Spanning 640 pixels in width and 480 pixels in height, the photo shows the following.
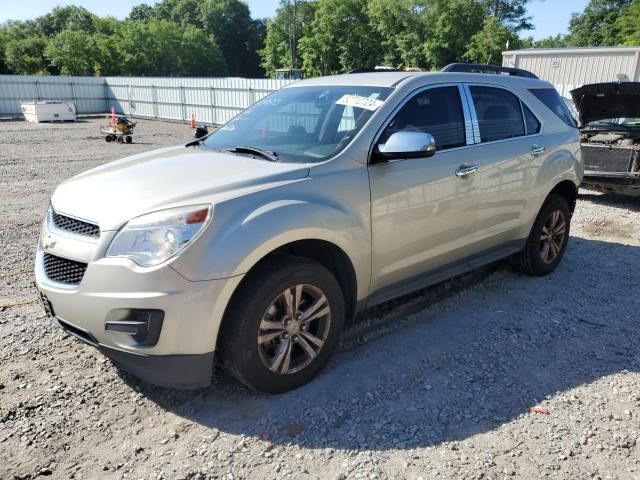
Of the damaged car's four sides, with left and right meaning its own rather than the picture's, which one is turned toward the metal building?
back

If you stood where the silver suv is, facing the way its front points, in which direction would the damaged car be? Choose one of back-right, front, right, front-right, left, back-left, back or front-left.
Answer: back

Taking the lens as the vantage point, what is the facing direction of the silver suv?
facing the viewer and to the left of the viewer

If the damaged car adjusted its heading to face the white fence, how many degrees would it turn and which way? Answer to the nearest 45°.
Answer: approximately 135° to its right

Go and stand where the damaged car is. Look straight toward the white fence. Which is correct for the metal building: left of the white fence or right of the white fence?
right

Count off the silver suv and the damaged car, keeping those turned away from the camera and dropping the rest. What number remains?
0

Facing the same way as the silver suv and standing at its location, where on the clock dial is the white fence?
The white fence is roughly at 4 o'clock from the silver suv.

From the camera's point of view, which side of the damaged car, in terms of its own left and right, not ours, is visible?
front

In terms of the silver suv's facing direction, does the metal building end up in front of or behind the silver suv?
behind
